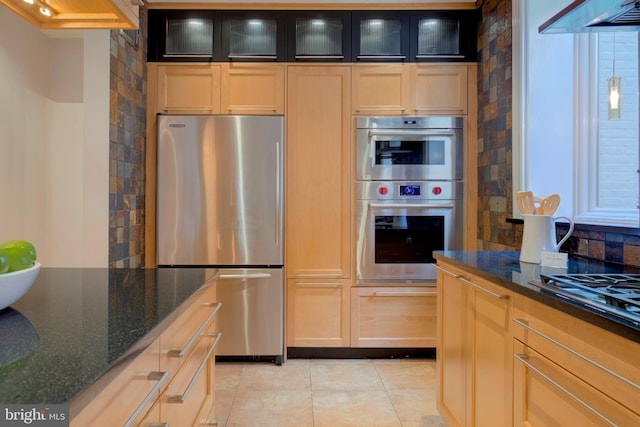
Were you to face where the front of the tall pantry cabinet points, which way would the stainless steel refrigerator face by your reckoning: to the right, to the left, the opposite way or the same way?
the same way

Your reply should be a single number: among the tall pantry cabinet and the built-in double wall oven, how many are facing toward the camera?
2

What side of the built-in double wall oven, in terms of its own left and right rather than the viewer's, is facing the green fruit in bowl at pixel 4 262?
front

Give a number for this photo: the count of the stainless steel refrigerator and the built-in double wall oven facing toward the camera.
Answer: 2

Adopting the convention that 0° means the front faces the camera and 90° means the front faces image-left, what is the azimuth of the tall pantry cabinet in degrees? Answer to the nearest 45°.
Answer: approximately 0°

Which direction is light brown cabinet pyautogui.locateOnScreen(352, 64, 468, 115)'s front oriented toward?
toward the camera

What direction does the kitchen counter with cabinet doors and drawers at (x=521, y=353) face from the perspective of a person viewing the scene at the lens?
facing the viewer and to the left of the viewer

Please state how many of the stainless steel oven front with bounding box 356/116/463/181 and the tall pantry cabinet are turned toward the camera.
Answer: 2

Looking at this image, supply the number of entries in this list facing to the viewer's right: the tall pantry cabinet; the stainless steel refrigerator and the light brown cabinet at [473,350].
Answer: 0

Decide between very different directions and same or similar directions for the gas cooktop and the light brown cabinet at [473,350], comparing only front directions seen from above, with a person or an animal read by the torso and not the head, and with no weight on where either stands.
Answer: same or similar directions

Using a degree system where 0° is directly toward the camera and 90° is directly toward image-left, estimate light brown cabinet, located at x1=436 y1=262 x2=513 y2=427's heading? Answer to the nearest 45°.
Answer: approximately 45°

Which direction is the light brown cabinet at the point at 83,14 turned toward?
to the viewer's right

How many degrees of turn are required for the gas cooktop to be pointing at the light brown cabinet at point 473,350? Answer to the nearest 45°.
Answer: approximately 90° to its right

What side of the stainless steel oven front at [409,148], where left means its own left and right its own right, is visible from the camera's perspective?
front

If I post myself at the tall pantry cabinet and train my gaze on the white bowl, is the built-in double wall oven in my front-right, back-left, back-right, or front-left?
back-left

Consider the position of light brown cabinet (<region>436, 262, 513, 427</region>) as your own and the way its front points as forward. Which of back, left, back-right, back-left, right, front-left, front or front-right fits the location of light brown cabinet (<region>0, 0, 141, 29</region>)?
front
